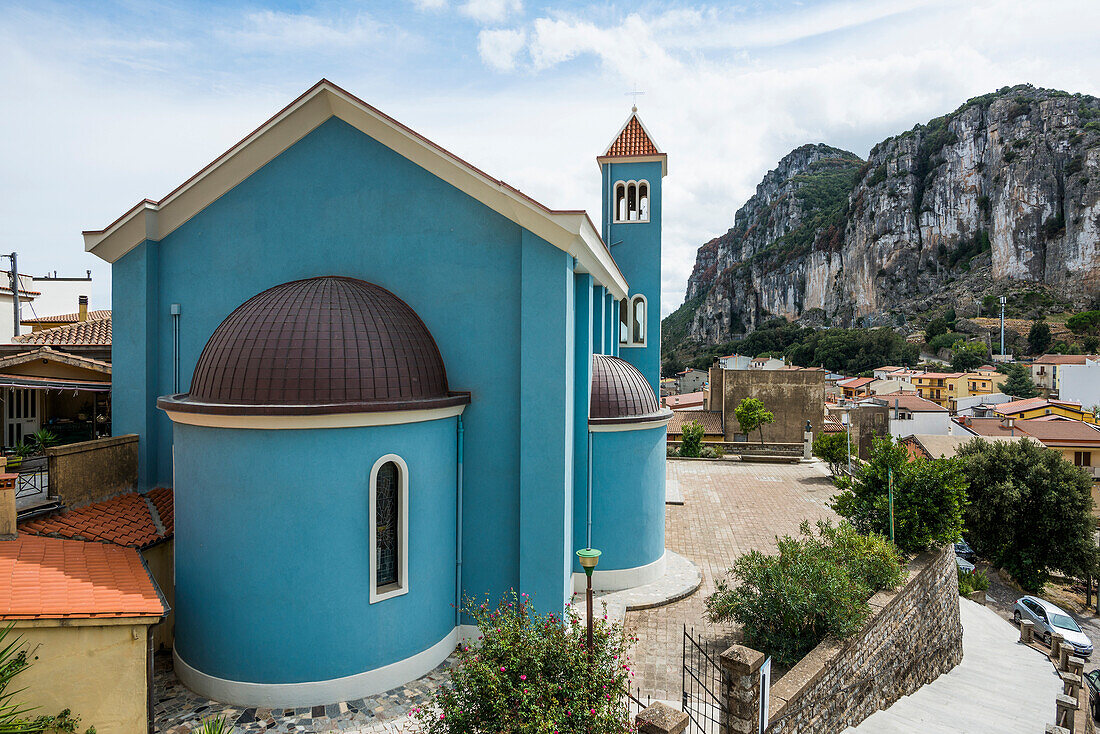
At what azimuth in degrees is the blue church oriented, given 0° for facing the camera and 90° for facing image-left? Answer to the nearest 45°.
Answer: approximately 225°

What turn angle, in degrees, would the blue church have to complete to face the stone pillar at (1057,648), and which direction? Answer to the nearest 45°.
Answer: approximately 45° to its right

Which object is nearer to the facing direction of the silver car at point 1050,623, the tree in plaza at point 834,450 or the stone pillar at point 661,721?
the stone pillar

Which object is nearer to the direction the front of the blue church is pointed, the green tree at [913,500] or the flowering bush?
the green tree

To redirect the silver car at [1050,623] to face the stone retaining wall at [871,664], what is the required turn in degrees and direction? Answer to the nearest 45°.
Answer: approximately 45° to its right

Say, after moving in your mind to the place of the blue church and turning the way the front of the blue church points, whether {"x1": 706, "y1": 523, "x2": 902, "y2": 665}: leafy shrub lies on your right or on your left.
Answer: on your right

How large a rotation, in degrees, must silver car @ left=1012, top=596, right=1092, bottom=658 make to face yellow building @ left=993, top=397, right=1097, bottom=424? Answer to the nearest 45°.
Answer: approximately 135° to its left

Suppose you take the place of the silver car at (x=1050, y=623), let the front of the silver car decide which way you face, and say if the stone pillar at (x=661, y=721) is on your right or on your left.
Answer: on your right

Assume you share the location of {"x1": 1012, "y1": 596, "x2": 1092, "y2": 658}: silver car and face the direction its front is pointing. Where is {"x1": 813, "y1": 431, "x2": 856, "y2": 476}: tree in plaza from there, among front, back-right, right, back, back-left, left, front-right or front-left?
back

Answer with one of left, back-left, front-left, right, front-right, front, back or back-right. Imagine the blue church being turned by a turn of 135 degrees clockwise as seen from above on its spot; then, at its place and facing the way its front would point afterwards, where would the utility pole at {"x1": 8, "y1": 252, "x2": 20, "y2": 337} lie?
back-right

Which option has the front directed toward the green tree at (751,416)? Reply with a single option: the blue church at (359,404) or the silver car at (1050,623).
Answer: the blue church
